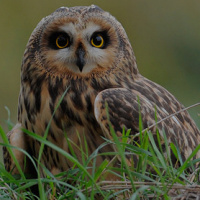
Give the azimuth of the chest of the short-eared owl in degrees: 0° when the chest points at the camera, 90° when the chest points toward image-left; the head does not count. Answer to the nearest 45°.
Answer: approximately 45°
